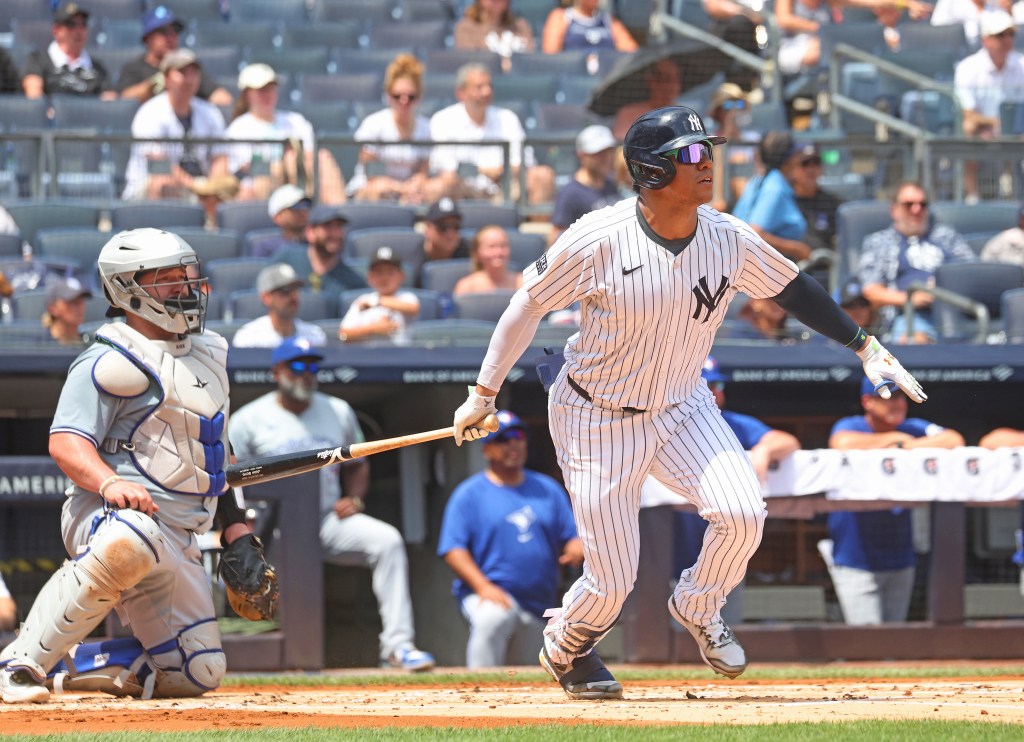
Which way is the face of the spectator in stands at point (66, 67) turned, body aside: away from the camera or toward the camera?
toward the camera

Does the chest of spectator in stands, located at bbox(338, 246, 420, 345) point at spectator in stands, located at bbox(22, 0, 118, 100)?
no

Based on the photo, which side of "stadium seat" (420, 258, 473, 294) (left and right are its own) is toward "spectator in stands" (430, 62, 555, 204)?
back

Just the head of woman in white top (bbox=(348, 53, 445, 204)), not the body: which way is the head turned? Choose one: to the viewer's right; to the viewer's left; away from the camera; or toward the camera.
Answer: toward the camera

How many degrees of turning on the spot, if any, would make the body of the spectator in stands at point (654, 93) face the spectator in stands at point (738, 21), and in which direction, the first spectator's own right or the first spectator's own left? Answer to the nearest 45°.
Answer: approximately 180°

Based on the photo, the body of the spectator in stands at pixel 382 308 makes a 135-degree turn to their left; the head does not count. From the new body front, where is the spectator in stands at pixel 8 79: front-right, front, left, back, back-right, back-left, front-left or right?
left

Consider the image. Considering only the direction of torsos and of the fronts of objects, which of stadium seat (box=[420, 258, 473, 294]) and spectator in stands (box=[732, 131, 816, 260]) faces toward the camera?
the stadium seat

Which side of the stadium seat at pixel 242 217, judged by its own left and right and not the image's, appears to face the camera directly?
front

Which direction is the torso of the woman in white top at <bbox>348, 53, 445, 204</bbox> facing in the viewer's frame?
toward the camera

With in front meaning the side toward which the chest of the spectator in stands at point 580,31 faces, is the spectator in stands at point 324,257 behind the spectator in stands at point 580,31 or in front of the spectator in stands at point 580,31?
in front

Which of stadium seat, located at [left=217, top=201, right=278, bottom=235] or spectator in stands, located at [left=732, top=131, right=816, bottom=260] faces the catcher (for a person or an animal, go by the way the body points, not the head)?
the stadium seat

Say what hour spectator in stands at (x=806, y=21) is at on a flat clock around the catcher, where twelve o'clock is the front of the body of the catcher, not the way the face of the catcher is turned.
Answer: The spectator in stands is roughly at 9 o'clock from the catcher.

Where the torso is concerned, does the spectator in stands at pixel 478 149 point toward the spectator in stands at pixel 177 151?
no

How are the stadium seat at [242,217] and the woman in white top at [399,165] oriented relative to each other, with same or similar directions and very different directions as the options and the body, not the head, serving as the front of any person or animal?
same or similar directions

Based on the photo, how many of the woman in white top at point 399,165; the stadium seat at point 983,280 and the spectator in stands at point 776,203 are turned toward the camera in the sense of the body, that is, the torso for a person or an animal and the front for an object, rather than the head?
2

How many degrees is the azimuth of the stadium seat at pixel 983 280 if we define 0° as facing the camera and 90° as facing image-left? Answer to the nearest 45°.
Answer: approximately 0°

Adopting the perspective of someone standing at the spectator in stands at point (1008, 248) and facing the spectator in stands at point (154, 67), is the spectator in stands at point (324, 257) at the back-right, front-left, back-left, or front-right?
front-left

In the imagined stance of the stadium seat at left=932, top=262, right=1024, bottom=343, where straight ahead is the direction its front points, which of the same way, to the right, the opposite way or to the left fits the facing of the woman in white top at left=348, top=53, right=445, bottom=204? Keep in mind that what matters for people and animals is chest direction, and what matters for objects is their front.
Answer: the same way

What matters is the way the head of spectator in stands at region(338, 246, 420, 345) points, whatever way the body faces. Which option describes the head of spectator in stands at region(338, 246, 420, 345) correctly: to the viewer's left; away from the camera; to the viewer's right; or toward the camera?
toward the camera

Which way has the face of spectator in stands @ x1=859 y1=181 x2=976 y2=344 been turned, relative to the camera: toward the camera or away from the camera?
toward the camera

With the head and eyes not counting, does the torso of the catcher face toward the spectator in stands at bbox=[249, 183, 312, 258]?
no
